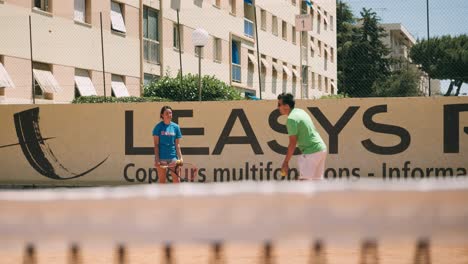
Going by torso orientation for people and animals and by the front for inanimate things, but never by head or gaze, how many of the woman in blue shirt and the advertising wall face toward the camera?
2

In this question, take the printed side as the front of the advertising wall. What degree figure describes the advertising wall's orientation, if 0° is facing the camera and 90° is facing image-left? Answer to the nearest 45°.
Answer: approximately 0°

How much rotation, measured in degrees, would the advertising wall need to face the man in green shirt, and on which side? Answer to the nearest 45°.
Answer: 0° — it already faces them

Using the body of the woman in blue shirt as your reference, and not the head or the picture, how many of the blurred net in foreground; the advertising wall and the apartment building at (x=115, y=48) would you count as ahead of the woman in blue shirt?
1

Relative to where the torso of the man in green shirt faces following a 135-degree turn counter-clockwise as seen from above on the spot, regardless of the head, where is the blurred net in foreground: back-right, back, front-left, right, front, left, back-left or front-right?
front-right

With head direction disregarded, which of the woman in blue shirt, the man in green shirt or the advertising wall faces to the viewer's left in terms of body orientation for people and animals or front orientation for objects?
the man in green shirt

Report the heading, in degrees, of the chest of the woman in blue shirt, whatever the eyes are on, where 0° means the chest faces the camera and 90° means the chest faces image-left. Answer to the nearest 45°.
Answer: approximately 0°

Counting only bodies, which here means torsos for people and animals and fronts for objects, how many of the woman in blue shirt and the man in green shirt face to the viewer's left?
1

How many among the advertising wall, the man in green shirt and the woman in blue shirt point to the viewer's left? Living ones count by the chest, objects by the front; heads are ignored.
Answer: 1

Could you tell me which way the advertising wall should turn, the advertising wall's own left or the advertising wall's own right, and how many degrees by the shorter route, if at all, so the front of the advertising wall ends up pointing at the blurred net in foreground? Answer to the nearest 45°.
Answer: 0° — it already faces it

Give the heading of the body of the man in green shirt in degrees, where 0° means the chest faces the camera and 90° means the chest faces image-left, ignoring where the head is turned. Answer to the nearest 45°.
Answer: approximately 90°
